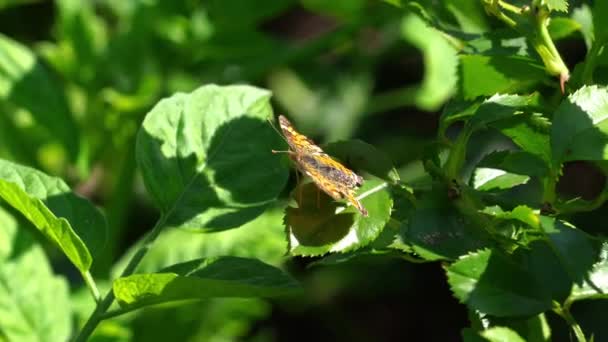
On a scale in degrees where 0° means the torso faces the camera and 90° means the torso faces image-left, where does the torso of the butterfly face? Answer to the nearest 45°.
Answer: approximately 90°
